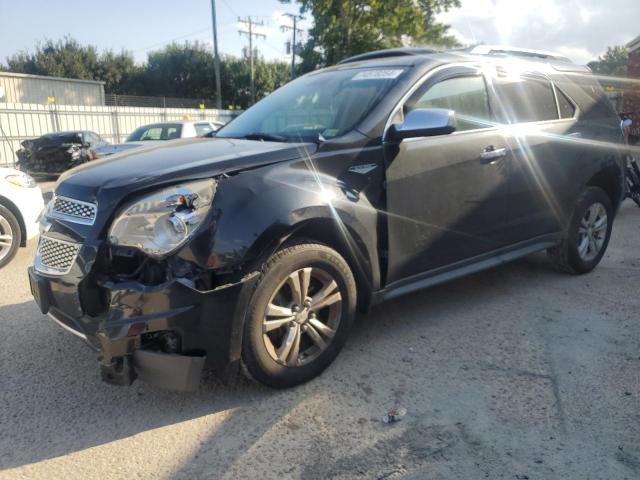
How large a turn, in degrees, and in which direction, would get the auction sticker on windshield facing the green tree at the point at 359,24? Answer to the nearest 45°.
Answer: approximately 135° to its right

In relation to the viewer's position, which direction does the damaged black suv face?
facing the viewer and to the left of the viewer

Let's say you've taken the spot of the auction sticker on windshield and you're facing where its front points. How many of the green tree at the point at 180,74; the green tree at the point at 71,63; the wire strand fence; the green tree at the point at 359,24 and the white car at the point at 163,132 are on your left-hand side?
0

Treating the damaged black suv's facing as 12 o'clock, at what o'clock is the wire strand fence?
The wire strand fence is roughly at 4 o'clock from the damaged black suv.

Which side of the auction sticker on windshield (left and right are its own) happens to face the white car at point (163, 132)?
right

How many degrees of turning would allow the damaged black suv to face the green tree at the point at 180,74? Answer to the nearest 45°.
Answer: approximately 135° to its right

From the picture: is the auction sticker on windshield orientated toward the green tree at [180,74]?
no

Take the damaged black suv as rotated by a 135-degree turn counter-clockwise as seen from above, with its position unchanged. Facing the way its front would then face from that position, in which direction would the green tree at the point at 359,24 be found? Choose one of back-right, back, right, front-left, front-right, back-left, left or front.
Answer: left

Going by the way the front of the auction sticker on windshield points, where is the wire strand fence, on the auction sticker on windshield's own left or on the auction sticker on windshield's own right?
on the auction sticker on windshield's own right

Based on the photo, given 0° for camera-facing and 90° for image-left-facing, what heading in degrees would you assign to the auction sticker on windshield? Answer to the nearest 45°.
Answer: approximately 45°

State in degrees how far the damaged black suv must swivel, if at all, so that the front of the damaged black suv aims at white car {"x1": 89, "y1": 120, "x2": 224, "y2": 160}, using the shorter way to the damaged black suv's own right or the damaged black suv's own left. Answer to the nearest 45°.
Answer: approximately 135° to the damaged black suv's own right

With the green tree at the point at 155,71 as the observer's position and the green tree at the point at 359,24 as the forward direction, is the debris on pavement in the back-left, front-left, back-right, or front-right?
front-right

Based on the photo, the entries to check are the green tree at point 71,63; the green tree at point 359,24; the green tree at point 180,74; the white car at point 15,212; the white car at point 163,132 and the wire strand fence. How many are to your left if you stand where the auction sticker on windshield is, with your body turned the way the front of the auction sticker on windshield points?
0

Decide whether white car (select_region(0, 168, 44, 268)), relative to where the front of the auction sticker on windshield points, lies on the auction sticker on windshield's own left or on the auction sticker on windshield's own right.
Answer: on the auction sticker on windshield's own right
